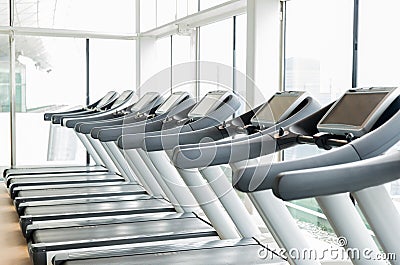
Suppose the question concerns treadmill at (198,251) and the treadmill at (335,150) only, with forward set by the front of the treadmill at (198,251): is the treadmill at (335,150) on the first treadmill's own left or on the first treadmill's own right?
on the first treadmill's own right

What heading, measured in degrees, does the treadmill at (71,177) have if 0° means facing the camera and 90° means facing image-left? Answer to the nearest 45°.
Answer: approximately 270°

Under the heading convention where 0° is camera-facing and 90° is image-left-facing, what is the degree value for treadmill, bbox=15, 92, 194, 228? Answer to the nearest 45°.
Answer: approximately 270°

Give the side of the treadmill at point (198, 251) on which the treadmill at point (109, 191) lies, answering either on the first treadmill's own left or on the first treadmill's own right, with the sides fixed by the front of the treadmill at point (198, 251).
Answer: on the first treadmill's own left

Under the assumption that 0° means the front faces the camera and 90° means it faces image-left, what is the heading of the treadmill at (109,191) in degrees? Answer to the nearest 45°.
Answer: approximately 270°

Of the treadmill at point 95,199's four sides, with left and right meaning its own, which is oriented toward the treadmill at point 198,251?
right

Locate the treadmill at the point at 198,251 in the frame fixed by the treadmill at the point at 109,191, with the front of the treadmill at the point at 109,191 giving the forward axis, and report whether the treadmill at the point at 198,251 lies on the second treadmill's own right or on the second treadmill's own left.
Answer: on the second treadmill's own right

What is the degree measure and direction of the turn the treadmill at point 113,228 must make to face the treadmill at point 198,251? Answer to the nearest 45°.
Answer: approximately 45° to its right

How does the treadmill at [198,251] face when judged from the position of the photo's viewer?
facing to the right of the viewer

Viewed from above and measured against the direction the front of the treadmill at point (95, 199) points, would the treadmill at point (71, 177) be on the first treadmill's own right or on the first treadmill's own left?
on the first treadmill's own left

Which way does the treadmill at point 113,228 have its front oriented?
to the viewer's right
